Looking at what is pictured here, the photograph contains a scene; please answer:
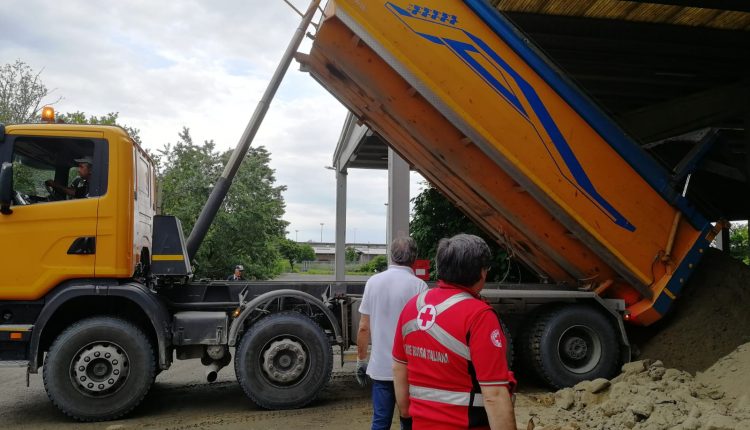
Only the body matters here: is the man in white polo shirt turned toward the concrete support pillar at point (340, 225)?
yes

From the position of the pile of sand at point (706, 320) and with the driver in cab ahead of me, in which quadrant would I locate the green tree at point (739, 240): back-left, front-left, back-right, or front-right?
back-right

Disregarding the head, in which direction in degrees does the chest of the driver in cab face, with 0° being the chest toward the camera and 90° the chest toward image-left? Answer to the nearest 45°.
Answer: approximately 90°

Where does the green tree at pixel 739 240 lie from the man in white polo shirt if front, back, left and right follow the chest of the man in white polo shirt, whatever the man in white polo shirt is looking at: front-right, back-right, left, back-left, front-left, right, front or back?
front-right

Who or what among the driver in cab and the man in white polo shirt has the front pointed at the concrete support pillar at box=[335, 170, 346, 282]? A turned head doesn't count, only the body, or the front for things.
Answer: the man in white polo shirt

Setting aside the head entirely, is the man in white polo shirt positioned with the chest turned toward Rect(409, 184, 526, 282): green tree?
yes

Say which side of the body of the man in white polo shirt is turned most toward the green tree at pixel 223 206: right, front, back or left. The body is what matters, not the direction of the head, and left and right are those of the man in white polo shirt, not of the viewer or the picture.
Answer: front

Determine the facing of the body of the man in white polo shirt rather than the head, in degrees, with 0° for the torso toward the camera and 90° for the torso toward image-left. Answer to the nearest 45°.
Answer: approximately 180°

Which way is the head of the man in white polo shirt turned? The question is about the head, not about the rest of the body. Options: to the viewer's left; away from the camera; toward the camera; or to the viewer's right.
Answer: away from the camera

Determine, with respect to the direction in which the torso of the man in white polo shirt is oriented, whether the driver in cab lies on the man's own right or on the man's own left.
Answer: on the man's own left

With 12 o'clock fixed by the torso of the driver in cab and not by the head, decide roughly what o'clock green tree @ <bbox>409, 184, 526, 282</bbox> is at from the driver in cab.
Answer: The green tree is roughly at 5 o'clock from the driver in cab.

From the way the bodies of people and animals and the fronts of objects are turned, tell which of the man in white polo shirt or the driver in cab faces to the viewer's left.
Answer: the driver in cab
